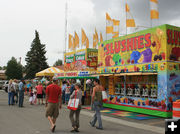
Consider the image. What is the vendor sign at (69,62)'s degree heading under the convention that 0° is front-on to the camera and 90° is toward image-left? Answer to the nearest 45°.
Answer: approximately 45°

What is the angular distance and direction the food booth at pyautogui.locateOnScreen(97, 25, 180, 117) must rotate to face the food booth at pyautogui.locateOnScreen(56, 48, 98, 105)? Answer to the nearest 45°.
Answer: approximately 90° to its right

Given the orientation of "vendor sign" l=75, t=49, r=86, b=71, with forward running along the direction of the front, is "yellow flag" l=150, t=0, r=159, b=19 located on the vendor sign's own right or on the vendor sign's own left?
on the vendor sign's own left

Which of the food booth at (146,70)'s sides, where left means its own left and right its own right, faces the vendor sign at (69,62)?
right

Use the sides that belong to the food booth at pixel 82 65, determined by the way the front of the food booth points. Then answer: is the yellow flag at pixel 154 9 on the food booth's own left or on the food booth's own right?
on the food booth's own left

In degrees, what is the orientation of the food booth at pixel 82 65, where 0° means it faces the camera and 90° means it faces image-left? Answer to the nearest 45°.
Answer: approximately 45°
